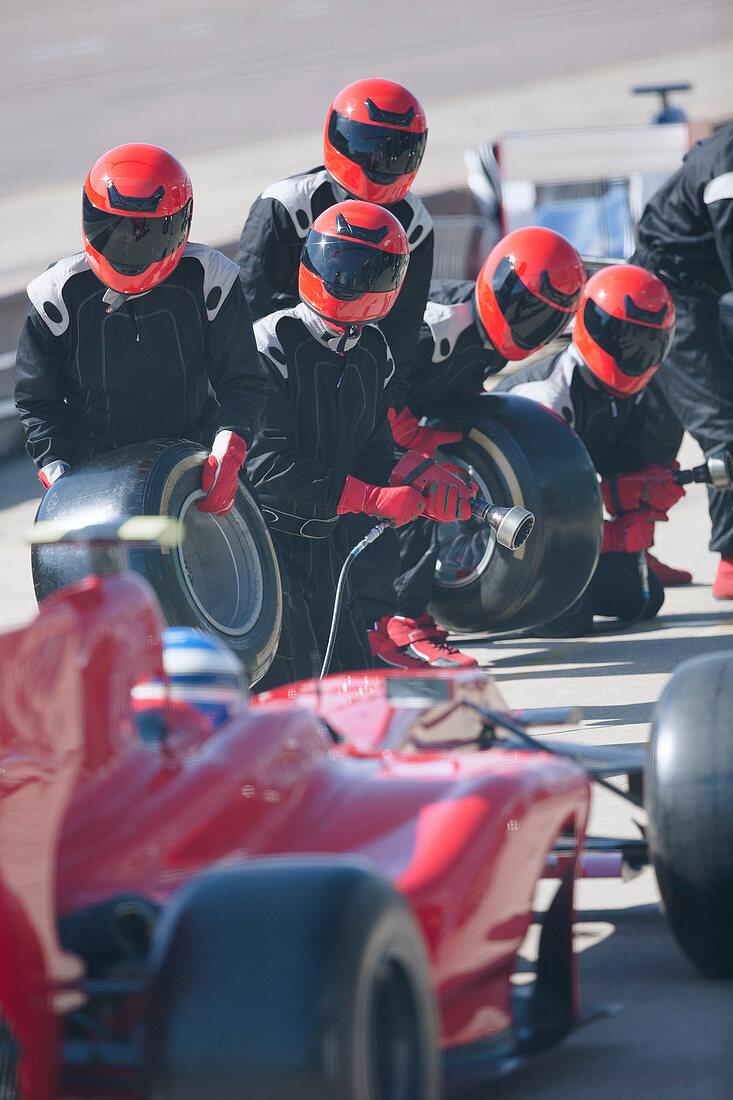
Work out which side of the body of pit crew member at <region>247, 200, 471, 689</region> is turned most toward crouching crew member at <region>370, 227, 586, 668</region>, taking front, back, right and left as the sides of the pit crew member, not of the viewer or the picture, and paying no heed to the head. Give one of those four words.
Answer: left

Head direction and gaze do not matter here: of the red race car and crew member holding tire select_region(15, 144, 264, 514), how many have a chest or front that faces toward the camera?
1

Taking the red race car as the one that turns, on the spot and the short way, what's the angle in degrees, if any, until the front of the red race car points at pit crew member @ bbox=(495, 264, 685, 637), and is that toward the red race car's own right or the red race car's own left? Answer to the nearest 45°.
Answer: approximately 45° to the red race car's own left

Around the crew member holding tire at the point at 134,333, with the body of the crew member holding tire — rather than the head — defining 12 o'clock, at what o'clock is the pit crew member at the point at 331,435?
The pit crew member is roughly at 8 o'clock from the crew member holding tire.

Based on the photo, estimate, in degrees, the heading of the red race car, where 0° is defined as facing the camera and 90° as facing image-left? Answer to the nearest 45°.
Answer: approximately 225°
